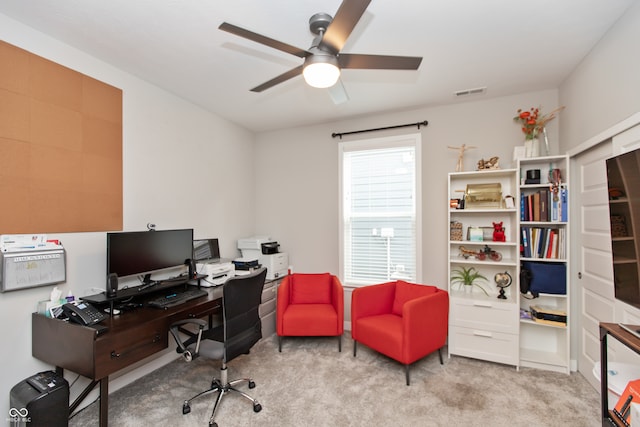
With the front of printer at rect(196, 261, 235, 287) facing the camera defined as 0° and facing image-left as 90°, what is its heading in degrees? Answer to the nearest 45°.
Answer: approximately 315°

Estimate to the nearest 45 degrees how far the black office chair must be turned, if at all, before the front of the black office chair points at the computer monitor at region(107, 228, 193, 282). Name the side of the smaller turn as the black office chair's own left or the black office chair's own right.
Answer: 0° — it already faces it

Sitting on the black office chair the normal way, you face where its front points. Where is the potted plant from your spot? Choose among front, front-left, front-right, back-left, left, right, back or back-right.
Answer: back-right

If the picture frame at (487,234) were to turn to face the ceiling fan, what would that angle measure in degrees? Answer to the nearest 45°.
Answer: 0° — it already faces it

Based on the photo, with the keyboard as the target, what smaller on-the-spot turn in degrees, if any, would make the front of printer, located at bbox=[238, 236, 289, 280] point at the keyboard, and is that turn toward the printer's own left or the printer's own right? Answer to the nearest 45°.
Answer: approximately 90° to the printer's own right

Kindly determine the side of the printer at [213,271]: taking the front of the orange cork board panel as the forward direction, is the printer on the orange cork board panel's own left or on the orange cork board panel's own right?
on the orange cork board panel's own left

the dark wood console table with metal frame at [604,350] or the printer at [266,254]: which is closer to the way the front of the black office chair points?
the printer

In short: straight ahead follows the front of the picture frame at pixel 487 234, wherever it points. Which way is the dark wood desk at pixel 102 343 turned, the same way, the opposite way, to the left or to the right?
to the left

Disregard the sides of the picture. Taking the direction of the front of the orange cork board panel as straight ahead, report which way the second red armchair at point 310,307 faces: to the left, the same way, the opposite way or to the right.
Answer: to the right
